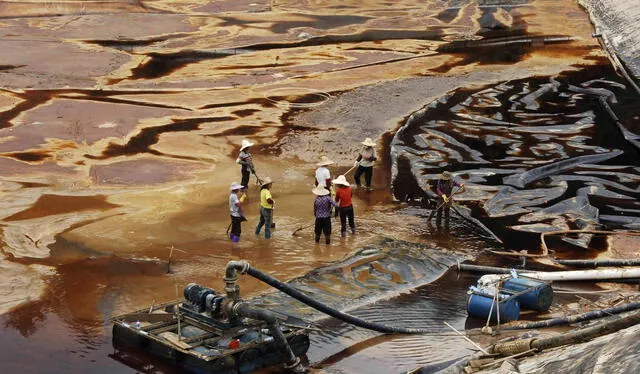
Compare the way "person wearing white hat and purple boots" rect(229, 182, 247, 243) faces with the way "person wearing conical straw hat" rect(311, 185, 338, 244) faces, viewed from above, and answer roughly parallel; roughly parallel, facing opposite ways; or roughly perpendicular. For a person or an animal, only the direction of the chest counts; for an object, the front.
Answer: roughly perpendicular

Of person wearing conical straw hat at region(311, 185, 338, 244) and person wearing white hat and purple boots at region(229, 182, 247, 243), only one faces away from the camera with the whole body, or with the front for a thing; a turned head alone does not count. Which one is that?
the person wearing conical straw hat

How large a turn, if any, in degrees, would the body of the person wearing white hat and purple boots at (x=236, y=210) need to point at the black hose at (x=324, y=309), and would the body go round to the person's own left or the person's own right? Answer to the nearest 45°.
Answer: approximately 90° to the person's own right

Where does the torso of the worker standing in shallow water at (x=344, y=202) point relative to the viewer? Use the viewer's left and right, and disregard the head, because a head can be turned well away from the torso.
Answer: facing away from the viewer and to the left of the viewer

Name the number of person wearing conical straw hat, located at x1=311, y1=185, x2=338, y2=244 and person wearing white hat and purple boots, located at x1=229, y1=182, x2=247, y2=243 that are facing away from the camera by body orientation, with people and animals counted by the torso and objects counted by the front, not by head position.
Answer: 1

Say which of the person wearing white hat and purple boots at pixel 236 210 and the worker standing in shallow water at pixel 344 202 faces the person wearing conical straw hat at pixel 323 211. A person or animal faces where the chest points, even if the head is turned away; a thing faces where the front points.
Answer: the person wearing white hat and purple boots

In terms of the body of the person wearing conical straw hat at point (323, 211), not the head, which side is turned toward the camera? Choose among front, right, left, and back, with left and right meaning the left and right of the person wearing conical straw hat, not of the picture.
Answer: back

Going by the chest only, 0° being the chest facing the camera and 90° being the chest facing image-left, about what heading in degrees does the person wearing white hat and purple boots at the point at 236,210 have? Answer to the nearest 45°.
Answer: approximately 270°

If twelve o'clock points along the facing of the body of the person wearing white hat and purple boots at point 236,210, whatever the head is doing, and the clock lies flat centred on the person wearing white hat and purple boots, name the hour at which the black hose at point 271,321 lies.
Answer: The black hose is roughly at 3 o'clock from the person wearing white hat and purple boots.

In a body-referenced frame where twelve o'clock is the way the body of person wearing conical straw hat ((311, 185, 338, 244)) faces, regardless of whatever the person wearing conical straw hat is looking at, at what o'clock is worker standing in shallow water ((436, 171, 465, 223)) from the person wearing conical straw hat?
The worker standing in shallow water is roughly at 2 o'clock from the person wearing conical straw hat.

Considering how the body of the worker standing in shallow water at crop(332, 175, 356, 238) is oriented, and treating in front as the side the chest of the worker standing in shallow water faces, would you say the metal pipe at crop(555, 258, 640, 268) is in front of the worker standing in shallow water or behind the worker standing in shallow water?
behind

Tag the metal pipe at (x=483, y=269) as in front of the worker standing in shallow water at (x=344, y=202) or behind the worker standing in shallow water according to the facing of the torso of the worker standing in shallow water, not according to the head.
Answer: behind

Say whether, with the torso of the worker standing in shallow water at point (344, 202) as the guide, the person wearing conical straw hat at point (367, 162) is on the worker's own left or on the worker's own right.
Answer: on the worker's own right
